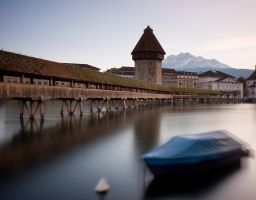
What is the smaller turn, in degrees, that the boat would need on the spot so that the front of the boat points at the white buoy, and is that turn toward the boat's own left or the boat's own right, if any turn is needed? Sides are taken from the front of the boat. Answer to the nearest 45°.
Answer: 0° — it already faces it

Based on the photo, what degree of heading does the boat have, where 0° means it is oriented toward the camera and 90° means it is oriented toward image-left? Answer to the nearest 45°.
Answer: approximately 45°
